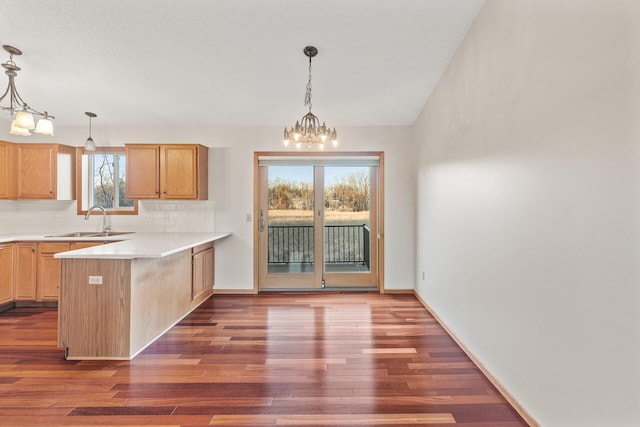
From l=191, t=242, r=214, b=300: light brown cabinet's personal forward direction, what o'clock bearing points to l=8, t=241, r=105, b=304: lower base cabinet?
The lower base cabinet is roughly at 5 o'clock from the light brown cabinet.

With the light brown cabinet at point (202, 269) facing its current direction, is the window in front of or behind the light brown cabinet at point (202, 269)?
behind

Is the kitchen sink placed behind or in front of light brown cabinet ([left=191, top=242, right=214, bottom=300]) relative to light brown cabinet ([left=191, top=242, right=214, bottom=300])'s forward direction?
behind

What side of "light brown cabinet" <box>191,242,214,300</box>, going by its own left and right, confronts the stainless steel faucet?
back

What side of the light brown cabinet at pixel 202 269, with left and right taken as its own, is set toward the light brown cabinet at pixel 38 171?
back

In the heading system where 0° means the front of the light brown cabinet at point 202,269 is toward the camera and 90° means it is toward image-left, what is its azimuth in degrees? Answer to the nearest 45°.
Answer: approximately 315°

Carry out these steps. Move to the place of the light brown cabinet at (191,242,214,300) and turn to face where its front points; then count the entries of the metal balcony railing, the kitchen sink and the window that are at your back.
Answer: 2

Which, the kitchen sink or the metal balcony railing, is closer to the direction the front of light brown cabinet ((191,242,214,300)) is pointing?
the metal balcony railing

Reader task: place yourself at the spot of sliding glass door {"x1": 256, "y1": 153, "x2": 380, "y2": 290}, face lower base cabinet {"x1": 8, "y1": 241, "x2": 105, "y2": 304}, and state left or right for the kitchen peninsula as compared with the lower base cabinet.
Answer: left
